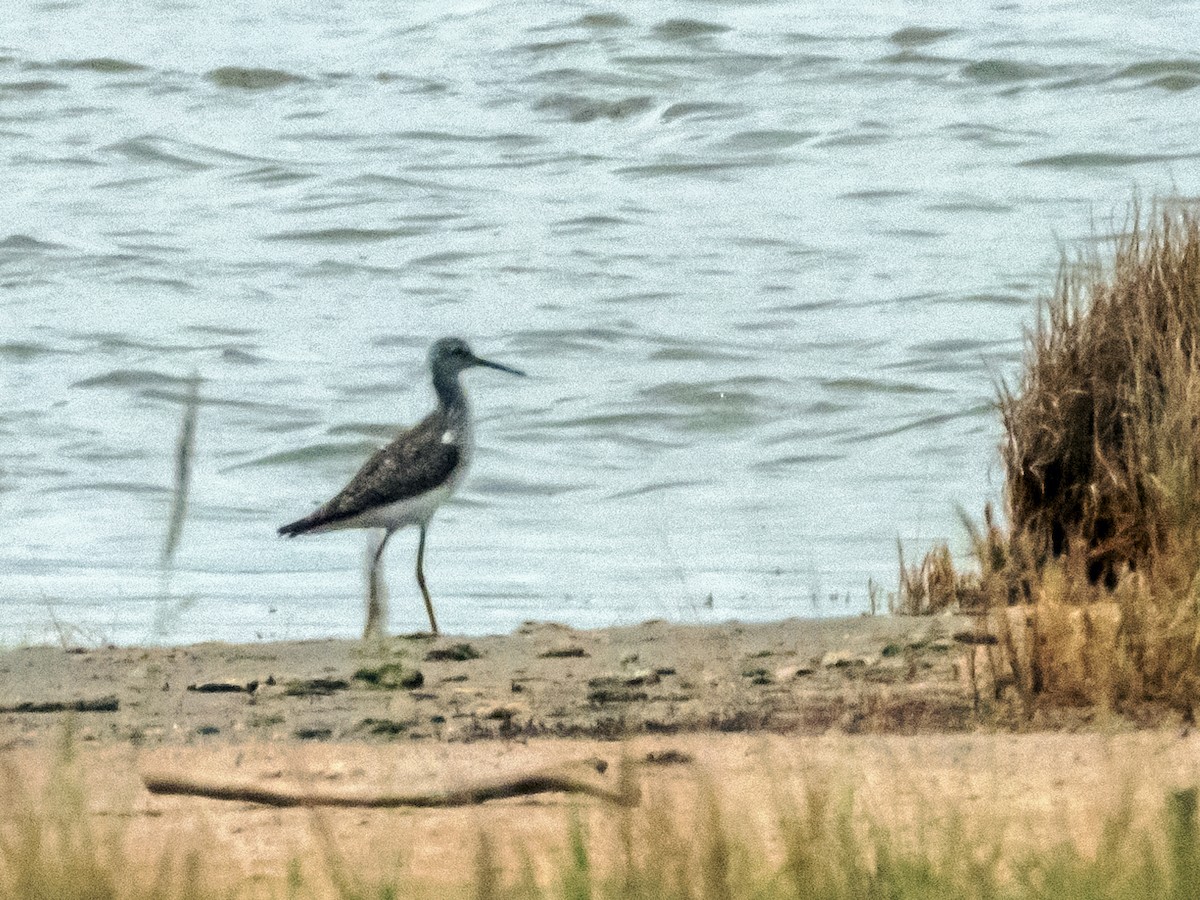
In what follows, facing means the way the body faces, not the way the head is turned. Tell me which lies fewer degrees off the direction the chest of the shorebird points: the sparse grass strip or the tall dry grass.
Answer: the tall dry grass

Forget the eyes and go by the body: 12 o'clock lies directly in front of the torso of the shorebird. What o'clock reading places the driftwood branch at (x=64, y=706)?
The driftwood branch is roughly at 4 o'clock from the shorebird.

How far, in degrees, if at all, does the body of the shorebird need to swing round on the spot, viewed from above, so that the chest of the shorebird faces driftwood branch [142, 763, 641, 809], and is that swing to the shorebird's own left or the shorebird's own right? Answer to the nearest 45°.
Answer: approximately 90° to the shorebird's own right

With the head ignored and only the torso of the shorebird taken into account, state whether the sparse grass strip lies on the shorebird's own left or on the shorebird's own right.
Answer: on the shorebird's own right

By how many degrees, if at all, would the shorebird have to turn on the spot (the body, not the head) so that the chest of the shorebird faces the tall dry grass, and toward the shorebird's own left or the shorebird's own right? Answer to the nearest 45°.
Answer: approximately 45° to the shorebird's own right

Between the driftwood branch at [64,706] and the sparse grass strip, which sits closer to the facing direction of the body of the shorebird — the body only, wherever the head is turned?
the sparse grass strip

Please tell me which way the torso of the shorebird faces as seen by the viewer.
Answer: to the viewer's right

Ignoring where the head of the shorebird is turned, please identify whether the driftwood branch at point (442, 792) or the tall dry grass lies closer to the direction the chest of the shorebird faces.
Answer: the tall dry grass
